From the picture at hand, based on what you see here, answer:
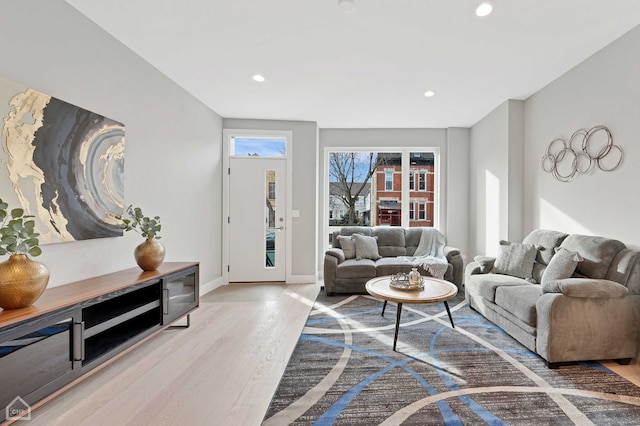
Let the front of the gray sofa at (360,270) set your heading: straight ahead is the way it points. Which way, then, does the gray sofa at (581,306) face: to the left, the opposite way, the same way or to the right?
to the right

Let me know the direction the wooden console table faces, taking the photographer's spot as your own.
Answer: facing the viewer and to the right of the viewer

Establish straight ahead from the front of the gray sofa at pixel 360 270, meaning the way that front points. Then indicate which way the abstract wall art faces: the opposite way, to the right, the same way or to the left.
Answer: to the left

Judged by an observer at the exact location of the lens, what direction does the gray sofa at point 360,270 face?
facing the viewer

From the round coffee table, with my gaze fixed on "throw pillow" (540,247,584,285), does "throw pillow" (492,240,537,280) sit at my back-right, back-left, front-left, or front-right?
front-left

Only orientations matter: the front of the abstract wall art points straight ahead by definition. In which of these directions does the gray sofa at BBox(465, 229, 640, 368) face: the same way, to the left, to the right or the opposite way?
the opposite way

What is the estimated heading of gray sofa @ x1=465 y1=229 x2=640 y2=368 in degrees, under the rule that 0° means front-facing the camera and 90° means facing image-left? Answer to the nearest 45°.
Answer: approximately 45°

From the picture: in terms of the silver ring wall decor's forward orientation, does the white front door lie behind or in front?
in front

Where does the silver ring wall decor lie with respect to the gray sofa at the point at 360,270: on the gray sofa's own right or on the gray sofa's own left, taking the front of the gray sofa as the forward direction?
on the gray sofa's own left

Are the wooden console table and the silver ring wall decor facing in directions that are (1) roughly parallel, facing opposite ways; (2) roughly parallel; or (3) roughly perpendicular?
roughly parallel, facing opposite ways

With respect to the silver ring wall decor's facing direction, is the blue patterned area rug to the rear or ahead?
ahead

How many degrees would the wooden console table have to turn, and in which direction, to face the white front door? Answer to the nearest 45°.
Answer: approximately 90° to its left
